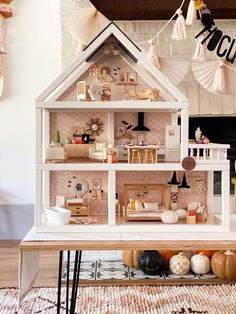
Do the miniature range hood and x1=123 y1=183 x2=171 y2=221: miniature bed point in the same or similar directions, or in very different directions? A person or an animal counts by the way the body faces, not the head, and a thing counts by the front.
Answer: same or similar directions

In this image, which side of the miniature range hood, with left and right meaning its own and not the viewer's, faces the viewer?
front

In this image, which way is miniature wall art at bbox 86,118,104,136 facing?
toward the camera

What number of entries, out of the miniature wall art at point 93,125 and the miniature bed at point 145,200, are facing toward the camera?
2

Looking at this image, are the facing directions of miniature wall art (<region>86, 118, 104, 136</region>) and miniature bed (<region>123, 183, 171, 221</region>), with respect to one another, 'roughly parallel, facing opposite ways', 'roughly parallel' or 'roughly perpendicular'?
roughly parallel

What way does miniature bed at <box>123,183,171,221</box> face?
toward the camera
